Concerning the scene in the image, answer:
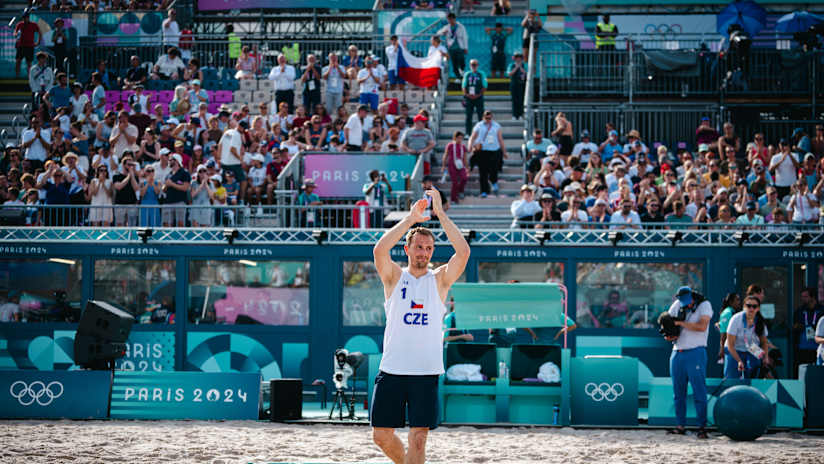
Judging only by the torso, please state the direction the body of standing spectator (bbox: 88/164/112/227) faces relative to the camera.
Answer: toward the camera

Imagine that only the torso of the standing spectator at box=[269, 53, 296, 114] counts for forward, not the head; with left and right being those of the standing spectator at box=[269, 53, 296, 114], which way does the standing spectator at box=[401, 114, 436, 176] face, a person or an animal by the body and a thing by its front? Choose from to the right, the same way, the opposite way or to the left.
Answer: the same way

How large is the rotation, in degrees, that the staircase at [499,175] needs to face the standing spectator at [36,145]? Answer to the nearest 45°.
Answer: approximately 90° to its right

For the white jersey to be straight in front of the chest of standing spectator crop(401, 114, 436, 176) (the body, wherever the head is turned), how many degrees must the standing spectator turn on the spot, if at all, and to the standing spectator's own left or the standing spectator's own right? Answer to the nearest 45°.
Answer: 0° — they already face it

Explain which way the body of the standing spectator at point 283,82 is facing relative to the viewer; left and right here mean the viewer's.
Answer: facing the viewer

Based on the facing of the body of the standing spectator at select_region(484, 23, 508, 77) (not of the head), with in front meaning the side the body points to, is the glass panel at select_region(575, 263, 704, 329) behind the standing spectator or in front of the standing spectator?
in front

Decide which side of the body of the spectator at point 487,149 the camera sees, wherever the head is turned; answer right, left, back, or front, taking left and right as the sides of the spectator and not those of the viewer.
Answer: front

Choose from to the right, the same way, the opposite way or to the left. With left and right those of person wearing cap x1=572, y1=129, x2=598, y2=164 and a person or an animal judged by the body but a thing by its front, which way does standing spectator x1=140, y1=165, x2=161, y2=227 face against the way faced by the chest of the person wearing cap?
the same way

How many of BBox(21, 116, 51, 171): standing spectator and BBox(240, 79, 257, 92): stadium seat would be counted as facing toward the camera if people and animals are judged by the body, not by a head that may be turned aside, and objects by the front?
2

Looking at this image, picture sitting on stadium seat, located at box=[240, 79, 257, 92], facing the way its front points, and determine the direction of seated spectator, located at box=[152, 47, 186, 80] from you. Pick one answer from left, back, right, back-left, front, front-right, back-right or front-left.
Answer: right

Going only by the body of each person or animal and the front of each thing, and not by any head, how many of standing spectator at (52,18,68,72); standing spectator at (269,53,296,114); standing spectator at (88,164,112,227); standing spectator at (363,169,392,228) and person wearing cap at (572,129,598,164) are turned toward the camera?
5

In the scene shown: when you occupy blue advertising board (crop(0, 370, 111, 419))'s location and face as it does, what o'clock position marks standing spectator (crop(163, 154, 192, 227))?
The standing spectator is roughly at 7 o'clock from the blue advertising board.

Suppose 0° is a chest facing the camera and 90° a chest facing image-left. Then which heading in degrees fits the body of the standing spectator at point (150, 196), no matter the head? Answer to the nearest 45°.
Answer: approximately 0°

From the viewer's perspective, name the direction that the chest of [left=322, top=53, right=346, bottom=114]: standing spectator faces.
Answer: toward the camera

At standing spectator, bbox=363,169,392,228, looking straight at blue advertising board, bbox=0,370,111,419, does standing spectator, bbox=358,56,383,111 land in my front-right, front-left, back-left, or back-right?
back-right

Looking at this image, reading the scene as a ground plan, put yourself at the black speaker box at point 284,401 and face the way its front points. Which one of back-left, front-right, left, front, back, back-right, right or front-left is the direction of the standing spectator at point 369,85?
back

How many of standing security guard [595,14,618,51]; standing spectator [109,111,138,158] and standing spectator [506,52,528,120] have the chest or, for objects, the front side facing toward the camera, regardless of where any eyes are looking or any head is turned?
3

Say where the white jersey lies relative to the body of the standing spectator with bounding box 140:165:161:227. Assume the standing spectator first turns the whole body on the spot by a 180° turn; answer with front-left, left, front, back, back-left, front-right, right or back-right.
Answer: back

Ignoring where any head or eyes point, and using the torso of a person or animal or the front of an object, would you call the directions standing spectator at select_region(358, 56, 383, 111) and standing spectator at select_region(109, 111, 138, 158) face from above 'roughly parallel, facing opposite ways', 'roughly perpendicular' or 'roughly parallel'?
roughly parallel
